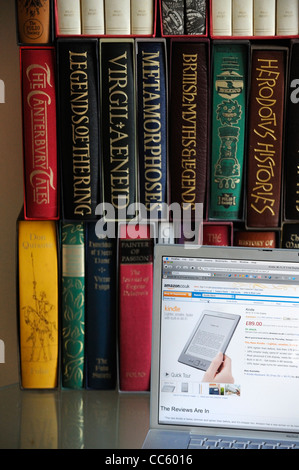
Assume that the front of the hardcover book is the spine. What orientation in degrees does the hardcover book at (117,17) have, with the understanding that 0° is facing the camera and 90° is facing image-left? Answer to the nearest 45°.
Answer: approximately 0°
